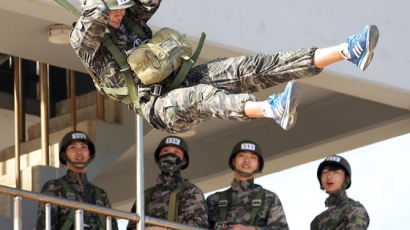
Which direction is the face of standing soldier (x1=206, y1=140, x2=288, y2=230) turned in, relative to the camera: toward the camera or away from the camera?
toward the camera

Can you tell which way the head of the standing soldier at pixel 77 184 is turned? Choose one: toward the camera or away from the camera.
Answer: toward the camera

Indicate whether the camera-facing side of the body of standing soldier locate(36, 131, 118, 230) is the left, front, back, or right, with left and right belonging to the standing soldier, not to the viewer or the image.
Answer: front

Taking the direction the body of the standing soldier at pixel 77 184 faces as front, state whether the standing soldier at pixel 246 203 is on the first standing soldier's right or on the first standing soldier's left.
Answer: on the first standing soldier's left

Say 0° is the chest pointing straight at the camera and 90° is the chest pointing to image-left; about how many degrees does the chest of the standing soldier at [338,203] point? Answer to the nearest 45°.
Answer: approximately 45°

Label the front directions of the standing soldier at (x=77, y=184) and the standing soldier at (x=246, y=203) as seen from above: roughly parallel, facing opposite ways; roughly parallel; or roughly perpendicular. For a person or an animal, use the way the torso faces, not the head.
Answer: roughly parallel

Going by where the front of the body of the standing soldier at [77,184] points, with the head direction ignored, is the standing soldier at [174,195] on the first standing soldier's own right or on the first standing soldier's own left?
on the first standing soldier's own left

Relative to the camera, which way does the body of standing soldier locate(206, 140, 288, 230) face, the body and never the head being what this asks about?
toward the camera
